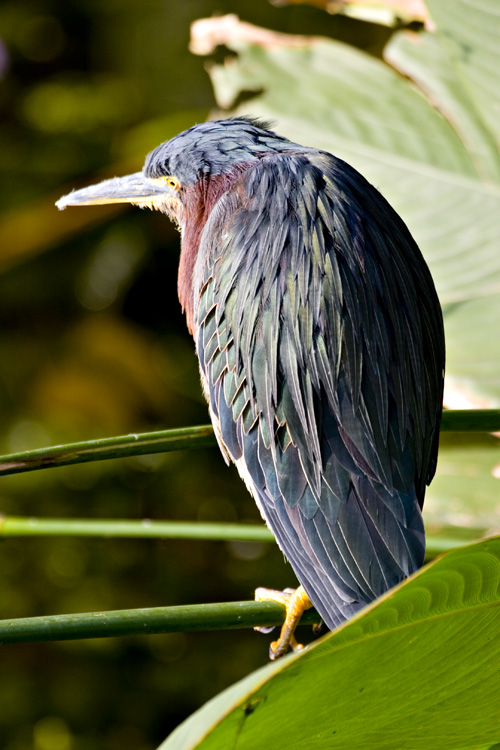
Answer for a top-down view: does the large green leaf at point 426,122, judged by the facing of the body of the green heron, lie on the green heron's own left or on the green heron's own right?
on the green heron's own right

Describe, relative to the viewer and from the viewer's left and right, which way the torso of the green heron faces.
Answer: facing away from the viewer and to the left of the viewer
